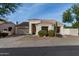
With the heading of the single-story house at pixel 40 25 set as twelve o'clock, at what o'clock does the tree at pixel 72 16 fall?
The tree is roughly at 9 o'clock from the single-story house.

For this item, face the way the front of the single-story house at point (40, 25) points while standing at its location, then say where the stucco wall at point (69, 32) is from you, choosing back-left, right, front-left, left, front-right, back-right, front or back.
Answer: left

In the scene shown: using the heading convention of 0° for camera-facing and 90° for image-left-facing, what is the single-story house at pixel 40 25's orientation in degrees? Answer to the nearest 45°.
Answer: approximately 0°

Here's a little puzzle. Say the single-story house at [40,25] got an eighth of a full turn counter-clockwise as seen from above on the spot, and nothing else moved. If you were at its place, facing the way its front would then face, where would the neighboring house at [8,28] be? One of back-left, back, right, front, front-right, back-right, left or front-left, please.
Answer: back-right

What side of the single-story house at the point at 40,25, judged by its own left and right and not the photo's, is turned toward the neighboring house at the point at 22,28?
right
